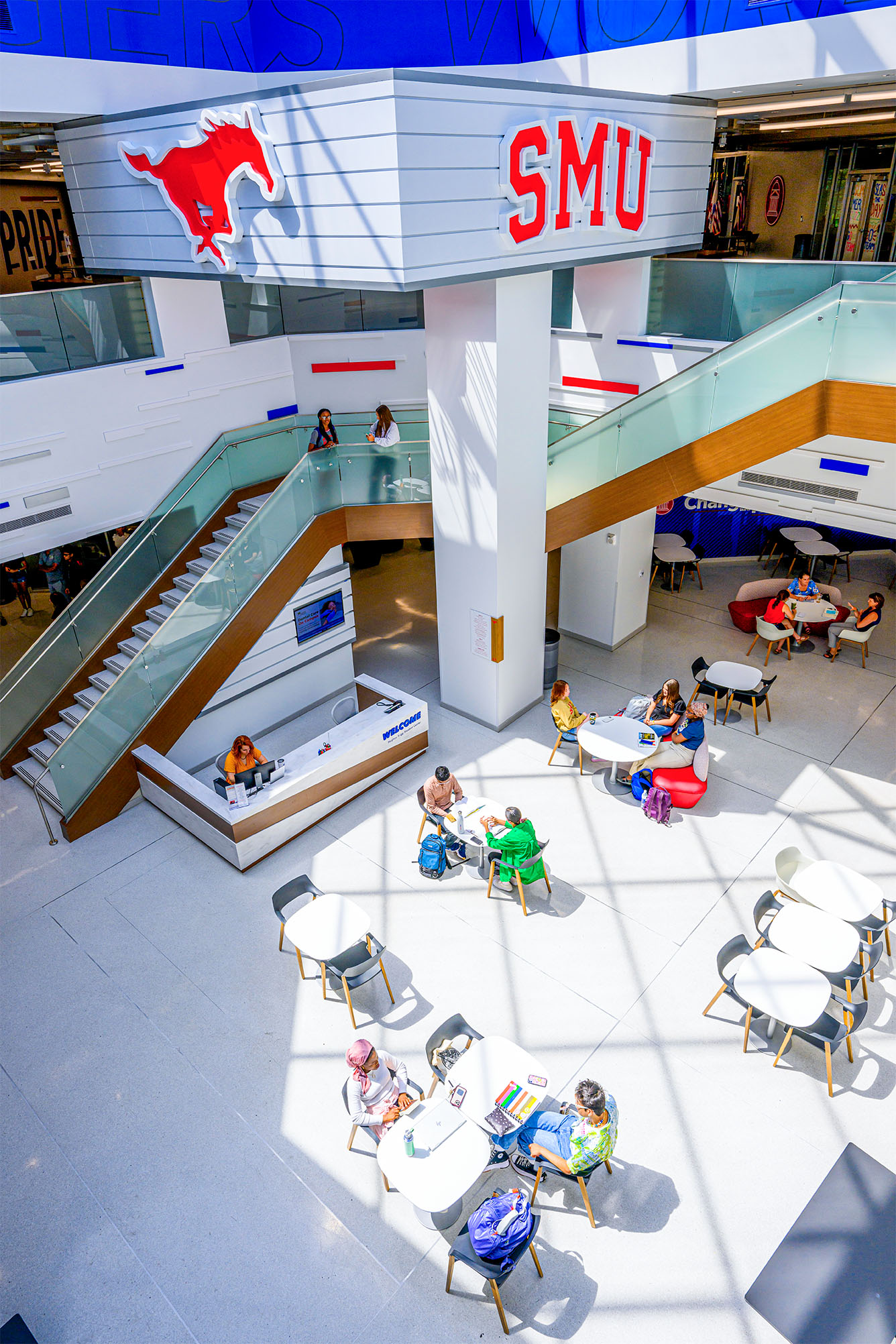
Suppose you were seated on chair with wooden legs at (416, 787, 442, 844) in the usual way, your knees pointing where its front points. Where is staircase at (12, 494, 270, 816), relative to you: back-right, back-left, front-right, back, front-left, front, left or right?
back

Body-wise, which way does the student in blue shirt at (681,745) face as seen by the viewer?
to the viewer's left

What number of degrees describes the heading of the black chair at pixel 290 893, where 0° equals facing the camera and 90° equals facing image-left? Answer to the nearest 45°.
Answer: approximately 315°

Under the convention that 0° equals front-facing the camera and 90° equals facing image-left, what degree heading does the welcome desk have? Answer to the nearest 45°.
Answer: approximately 315°

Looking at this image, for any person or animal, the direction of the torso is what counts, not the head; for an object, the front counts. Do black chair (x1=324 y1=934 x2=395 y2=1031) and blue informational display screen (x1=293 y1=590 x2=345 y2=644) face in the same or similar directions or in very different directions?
very different directions

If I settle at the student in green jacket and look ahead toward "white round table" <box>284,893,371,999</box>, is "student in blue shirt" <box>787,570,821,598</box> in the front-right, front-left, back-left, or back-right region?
back-right

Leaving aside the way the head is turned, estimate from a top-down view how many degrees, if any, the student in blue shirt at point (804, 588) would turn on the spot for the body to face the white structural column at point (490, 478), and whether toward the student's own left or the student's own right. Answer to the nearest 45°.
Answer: approximately 45° to the student's own right

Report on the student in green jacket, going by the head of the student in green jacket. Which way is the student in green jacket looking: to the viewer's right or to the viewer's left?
to the viewer's left

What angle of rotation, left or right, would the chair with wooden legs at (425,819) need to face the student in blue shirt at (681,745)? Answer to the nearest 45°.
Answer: approximately 45° to its left

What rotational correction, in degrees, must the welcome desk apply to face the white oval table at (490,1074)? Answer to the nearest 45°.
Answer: approximately 45° to its right

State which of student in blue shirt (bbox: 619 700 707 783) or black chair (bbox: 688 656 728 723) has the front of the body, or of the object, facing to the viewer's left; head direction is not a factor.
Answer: the student in blue shirt
